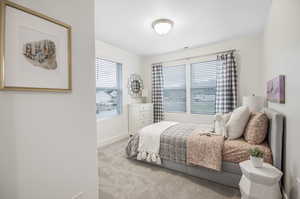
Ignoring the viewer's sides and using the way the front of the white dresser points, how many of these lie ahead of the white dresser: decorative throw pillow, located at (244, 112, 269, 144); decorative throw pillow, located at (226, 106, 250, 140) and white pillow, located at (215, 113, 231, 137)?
3

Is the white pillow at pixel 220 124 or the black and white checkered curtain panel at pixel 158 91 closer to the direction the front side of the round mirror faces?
the white pillow

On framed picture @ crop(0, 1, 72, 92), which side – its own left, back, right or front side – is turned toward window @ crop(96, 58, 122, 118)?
left

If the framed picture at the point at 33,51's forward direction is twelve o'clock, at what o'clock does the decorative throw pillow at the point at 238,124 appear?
The decorative throw pillow is roughly at 11 o'clock from the framed picture.

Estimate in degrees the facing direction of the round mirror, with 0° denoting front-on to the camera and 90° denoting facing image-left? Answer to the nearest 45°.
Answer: approximately 315°

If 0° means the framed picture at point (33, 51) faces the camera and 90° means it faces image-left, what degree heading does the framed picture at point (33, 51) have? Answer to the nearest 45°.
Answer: approximately 315°

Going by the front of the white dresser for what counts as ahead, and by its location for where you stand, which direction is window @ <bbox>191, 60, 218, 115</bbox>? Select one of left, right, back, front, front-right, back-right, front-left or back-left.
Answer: front-left

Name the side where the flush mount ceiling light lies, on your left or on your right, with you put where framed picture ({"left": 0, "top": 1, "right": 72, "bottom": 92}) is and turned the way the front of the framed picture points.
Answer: on your left

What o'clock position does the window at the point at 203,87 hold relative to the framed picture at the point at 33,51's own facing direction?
The window is roughly at 10 o'clock from the framed picture.

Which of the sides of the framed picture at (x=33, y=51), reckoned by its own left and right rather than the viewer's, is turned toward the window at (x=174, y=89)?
left
